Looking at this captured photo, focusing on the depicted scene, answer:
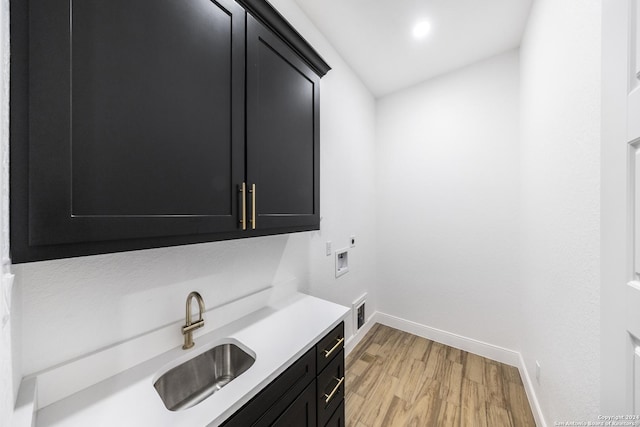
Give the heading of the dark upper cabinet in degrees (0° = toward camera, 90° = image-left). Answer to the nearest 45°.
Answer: approximately 315°

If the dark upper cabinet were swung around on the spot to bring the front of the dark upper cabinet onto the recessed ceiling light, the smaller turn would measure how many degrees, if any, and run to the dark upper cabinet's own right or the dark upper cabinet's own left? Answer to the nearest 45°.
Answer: approximately 45° to the dark upper cabinet's own left

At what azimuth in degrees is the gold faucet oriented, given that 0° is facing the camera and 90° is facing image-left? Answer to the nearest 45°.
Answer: approximately 315°
